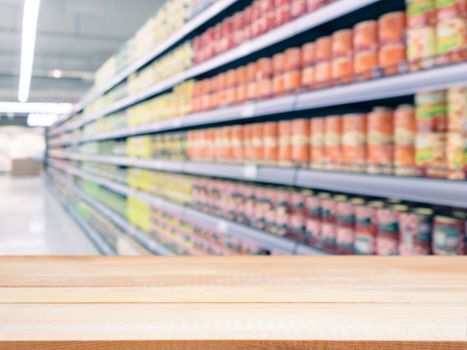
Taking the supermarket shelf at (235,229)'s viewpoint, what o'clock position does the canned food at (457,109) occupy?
The canned food is roughly at 10 o'clock from the supermarket shelf.

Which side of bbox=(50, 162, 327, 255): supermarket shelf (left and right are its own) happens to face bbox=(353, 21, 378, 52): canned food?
left

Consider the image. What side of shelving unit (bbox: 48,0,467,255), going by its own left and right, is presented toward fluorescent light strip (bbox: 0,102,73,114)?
right

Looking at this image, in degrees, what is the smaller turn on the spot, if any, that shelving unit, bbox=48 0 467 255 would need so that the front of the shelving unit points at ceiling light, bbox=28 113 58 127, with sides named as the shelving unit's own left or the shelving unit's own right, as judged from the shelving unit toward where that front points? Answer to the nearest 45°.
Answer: approximately 90° to the shelving unit's own right

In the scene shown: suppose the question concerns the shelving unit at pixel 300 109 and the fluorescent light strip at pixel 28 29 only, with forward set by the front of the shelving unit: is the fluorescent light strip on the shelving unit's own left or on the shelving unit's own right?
on the shelving unit's own right

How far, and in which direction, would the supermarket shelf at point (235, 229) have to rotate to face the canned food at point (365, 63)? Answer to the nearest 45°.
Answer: approximately 90° to its left

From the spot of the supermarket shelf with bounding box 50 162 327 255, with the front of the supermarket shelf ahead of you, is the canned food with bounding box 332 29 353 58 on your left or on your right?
on your left

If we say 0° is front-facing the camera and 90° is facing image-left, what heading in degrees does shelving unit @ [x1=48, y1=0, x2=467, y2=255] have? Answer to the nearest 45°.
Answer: approximately 45°
